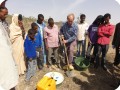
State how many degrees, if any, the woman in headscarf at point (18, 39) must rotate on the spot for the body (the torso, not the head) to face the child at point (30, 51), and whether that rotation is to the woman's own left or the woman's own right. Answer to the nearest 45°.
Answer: approximately 45° to the woman's own right

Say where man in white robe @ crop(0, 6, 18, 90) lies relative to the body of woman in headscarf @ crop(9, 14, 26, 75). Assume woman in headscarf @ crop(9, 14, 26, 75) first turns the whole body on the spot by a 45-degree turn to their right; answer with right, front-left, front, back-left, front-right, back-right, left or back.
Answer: front-right

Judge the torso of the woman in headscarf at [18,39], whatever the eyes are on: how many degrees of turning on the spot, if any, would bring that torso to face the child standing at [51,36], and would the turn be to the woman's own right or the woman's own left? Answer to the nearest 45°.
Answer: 0° — they already face them

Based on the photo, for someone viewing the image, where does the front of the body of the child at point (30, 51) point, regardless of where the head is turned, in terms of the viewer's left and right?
facing the viewer and to the right of the viewer

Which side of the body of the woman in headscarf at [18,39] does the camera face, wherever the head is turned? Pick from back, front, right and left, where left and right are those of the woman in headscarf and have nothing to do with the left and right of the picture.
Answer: right

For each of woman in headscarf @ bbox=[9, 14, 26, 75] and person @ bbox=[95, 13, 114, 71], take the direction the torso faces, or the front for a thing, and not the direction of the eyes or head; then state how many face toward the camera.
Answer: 1

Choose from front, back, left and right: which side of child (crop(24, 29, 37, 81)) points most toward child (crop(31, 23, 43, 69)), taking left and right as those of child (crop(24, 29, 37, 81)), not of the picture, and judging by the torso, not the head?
left

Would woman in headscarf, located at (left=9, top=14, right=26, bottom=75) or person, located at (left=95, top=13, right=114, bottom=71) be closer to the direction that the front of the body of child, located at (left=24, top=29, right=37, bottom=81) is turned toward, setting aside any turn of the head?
the person

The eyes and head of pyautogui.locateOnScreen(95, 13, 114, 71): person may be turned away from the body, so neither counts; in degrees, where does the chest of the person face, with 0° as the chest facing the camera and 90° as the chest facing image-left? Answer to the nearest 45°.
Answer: approximately 0°
